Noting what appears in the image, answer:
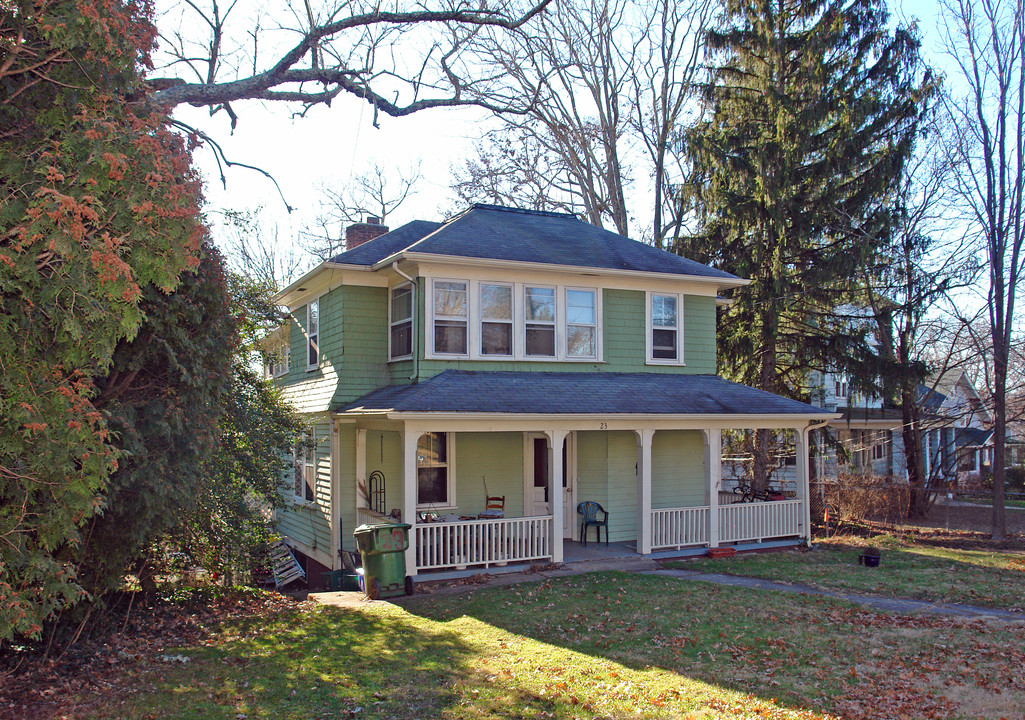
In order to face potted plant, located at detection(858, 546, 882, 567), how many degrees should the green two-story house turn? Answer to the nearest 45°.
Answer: approximately 45° to its left

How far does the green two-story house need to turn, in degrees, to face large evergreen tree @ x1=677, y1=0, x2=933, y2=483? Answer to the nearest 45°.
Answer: approximately 90° to its left

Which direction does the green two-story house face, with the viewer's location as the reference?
facing the viewer and to the right of the viewer

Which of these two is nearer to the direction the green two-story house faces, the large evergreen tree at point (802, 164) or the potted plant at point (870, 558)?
the potted plant
